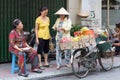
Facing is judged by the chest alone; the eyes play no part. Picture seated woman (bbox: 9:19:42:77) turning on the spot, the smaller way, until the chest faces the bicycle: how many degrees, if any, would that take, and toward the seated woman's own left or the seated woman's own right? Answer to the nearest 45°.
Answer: approximately 45° to the seated woman's own left

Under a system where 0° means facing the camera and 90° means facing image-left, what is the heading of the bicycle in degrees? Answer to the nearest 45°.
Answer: approximately 225°

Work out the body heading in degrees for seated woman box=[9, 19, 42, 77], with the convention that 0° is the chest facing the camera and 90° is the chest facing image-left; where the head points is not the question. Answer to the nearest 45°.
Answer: approximately 315°

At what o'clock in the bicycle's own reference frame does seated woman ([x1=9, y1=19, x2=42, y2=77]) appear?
The seated woman is roughly at 7 o'clock from the bicycle.

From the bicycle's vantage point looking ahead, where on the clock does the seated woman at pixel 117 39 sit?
The seated woman is roughly at 11 o'clock from the bicycle.

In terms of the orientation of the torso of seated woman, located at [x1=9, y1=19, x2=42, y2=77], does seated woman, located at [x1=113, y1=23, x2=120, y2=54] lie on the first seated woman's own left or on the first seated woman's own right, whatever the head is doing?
on the first seated woman's own left
